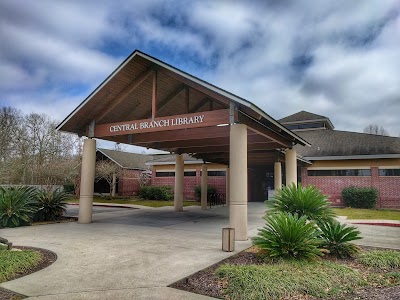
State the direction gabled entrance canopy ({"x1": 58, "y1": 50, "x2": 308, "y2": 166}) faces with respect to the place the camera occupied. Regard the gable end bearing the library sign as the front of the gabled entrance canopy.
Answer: facing the viewer and to the left of the viewer

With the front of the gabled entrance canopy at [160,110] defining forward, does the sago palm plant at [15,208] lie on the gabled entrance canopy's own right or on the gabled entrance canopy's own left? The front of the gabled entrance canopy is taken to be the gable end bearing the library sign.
on the gabled entrance canopy's own right

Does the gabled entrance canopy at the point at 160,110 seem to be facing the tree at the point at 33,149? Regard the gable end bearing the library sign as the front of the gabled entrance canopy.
no

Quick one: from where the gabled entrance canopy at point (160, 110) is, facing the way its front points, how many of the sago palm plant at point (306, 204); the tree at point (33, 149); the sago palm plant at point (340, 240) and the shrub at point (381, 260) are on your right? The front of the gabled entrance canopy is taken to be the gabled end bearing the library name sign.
1

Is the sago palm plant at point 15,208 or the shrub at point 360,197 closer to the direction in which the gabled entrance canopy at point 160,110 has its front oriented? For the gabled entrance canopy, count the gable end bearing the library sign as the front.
the sago palm plant

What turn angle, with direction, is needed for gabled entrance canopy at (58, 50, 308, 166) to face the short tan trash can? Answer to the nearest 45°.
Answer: approximately 90° to its left

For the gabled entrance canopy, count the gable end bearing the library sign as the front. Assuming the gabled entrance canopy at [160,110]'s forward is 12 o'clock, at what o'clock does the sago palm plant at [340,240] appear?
The sago palm plant is roughly at 9 o'clock from the gabled entrance canopy.

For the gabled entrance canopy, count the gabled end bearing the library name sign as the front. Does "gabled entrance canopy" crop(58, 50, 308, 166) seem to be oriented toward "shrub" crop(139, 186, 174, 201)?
no

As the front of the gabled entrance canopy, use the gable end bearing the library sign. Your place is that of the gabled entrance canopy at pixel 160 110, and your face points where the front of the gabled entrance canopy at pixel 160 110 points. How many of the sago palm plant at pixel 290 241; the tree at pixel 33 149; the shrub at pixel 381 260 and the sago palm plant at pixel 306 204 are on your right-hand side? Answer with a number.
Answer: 1

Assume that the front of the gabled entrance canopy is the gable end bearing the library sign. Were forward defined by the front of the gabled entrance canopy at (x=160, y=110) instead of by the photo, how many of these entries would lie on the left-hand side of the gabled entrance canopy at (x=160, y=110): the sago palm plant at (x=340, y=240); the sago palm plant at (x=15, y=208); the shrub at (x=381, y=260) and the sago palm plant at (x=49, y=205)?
2

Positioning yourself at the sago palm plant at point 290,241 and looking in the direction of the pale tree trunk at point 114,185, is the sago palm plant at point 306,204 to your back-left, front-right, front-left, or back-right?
front-right

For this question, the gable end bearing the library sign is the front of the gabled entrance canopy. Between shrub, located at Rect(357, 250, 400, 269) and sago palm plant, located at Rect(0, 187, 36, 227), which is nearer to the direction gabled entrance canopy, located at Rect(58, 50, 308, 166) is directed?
the sago palm plant

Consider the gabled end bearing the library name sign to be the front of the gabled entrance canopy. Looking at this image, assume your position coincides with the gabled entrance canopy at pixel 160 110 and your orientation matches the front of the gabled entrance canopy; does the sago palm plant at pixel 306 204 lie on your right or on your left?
on your left

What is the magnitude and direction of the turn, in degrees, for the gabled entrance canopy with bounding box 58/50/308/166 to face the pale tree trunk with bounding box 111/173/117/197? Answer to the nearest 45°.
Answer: approximately 135° to its right

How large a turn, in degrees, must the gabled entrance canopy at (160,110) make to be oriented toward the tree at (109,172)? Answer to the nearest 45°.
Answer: approximately 135° to its right

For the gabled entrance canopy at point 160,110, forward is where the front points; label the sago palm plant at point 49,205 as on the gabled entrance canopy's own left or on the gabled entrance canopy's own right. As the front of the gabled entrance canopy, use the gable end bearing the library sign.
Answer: on the gabled entrance canopy's own right

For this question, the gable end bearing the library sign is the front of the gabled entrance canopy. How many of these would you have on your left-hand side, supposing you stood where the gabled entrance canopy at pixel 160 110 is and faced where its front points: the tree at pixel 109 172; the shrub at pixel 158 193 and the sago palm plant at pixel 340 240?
1

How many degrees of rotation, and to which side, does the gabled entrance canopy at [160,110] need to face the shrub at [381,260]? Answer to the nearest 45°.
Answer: approximately 90° to its left
